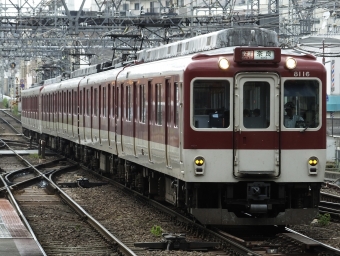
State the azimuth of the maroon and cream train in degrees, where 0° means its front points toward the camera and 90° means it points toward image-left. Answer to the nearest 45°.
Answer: approximately 0°
